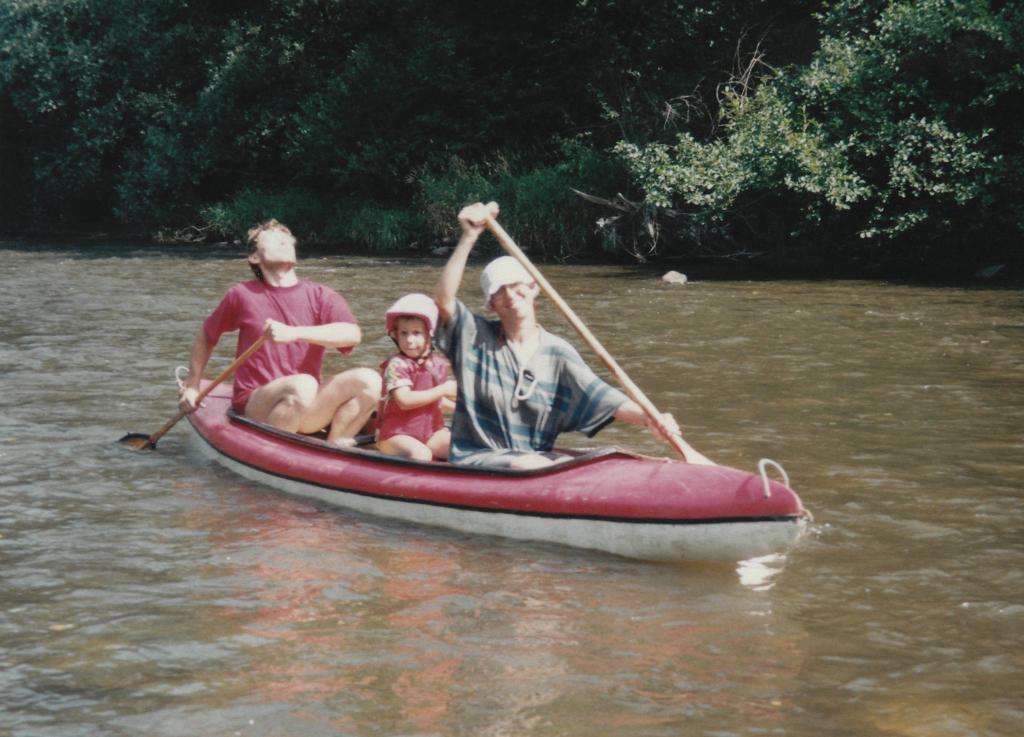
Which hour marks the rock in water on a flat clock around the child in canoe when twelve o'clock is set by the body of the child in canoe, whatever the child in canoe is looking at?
The rock in water is roughly at 8 o'clock from the child in canoe.

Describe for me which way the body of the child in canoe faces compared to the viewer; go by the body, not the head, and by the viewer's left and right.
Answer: facing the viewer and to the right of the viewer

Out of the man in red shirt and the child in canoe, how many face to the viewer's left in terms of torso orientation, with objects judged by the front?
0

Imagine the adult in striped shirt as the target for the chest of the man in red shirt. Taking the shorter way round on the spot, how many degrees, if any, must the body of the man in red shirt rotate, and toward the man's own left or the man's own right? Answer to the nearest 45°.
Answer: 0° — they already face them

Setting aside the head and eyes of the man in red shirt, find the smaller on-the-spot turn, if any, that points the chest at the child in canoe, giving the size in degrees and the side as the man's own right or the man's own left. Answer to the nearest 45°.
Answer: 0° — they already face them

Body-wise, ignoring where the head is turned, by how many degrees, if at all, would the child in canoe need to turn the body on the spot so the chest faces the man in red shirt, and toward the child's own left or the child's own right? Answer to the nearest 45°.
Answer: approximately 180°

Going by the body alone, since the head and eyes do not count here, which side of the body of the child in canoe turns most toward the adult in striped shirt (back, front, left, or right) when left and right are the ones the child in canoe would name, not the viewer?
front
